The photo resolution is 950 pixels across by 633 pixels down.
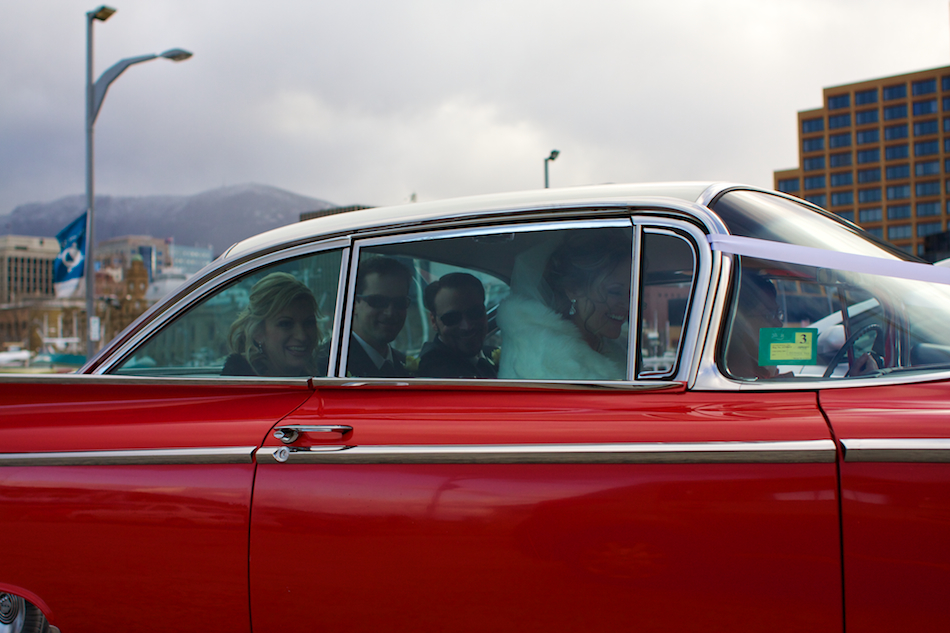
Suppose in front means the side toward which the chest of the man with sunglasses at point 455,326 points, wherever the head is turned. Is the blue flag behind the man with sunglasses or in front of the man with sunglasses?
behind

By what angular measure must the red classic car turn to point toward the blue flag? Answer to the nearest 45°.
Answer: approximately 135° to its left

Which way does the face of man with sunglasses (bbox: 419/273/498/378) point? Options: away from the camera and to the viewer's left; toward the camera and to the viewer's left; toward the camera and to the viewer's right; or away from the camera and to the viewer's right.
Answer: toward the camera and to the viewer's right

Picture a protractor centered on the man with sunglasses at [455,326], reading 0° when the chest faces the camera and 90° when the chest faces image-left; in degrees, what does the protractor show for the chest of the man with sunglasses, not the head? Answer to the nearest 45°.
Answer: approximately 315°

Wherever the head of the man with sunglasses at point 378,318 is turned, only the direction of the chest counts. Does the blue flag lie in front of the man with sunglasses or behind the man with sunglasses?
behind

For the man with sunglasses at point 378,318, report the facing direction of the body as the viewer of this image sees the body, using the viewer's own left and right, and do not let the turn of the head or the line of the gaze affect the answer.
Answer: facing the viewer and to the right of the viewer

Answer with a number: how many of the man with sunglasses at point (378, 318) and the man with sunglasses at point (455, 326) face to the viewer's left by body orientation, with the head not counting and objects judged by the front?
0

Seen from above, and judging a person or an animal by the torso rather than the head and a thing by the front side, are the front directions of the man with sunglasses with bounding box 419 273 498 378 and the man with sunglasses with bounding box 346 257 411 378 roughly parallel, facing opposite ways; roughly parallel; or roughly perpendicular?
roughly parallel

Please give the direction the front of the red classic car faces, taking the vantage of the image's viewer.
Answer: facing to the right of the viewer
